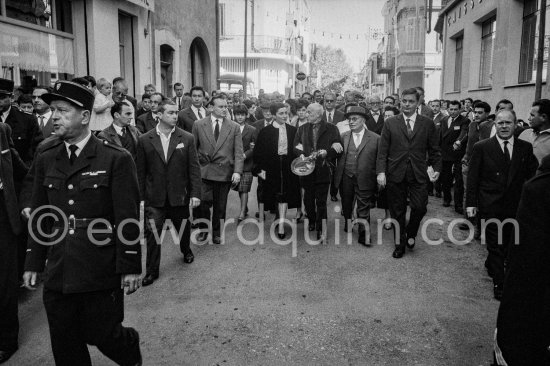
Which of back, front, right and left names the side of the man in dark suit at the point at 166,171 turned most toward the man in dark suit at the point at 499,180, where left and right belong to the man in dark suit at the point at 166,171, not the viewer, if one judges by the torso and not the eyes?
left

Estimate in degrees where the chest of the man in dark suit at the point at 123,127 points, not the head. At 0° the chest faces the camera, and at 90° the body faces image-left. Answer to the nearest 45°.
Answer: approximately 315°

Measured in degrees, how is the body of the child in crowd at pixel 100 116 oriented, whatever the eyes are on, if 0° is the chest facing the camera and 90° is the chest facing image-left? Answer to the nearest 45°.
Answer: approximately 315°

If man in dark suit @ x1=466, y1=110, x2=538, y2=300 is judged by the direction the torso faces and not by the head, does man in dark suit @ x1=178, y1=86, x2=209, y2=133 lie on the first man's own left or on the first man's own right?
on the first man's own right

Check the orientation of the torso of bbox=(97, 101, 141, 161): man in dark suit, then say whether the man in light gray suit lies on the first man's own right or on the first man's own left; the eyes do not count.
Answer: on the first man's own left

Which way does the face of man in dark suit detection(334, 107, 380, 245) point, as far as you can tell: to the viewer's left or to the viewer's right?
to the viewer's left

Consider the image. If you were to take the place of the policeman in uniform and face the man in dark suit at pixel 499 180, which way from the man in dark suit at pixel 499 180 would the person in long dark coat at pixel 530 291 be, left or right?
right

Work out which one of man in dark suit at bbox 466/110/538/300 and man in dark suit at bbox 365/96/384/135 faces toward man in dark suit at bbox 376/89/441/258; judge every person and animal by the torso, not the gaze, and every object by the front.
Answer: man in dark suit at bbox 365/96/384/135
